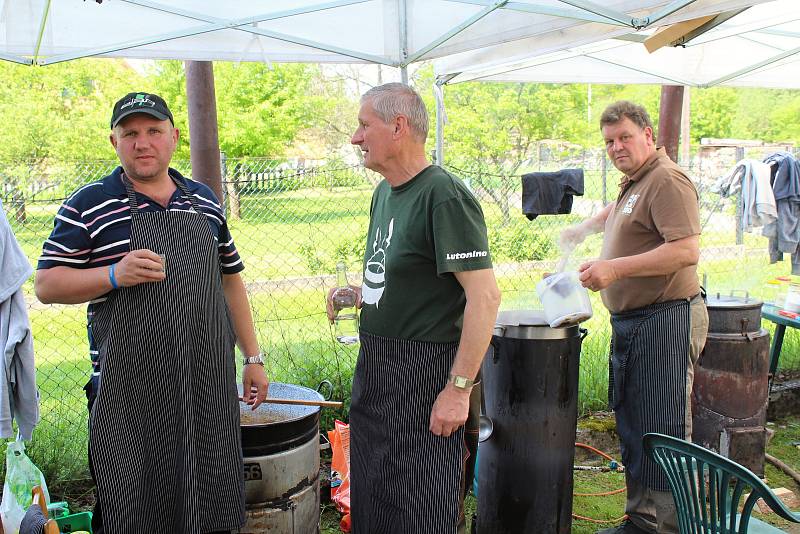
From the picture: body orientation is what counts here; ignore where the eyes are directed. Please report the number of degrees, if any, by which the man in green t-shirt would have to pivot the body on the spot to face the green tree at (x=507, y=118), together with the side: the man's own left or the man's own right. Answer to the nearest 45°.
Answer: approximately 135° to the man's own right

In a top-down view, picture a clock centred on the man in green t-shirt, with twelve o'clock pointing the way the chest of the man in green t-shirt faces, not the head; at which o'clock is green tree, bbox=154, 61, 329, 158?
The green tree is roughly at 4 o'clock from the man in green t-shirt.

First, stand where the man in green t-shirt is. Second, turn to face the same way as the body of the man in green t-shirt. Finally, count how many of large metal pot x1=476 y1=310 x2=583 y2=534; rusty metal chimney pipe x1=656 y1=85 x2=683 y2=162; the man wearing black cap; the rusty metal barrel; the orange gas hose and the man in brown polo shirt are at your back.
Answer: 5

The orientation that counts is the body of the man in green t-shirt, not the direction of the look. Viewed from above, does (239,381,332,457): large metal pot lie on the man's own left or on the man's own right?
on the man's own right

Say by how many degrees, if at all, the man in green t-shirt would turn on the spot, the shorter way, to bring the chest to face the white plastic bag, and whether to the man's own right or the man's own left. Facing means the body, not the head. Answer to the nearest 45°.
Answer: approximately 45° to the man's own right

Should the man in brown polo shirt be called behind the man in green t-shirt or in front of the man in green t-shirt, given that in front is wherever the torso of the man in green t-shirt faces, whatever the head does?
behind

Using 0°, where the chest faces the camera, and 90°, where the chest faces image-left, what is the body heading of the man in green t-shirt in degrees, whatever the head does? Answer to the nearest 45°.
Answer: approximately 45°

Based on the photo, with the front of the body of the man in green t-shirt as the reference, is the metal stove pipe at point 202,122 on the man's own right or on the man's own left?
on the man's own right

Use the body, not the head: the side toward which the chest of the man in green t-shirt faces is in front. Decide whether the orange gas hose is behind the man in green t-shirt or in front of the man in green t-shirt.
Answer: behind

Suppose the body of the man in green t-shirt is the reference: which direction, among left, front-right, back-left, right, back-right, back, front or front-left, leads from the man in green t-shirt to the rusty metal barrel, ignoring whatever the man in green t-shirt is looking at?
back

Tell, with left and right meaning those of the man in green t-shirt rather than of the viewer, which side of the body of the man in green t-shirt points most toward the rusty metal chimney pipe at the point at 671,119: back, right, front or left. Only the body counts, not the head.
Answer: back

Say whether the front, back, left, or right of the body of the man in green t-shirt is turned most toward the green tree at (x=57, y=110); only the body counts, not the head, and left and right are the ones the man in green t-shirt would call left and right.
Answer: right
